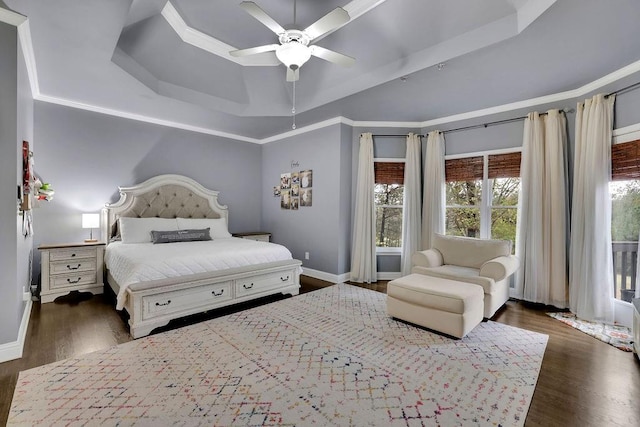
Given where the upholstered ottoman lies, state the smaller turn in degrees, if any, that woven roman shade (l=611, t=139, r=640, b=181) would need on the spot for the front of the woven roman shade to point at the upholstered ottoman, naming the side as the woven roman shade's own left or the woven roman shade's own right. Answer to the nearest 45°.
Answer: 0° — it already faces it

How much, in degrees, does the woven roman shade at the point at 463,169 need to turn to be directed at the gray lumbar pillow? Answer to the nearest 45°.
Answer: approximately 45° to its right

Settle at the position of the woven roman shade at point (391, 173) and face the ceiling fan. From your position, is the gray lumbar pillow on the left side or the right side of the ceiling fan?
right

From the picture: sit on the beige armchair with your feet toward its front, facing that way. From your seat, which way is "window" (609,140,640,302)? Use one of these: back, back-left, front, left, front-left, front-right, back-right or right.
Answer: back-left

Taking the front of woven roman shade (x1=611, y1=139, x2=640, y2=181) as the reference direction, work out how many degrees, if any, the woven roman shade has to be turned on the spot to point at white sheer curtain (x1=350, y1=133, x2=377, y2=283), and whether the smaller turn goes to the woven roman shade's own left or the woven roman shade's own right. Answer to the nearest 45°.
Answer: approximately 45° to the woven roman shade's own right

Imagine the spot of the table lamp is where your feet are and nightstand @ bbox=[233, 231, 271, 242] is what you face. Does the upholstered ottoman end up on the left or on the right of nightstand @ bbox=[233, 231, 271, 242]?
right

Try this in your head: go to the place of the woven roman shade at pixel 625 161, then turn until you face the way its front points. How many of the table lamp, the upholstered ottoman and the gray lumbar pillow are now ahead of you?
3

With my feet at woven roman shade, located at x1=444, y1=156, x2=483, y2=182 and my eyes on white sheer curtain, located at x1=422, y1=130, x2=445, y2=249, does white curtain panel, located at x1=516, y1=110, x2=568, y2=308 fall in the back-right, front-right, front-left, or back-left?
back-left

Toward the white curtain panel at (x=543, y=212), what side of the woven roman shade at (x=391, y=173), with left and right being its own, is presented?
left

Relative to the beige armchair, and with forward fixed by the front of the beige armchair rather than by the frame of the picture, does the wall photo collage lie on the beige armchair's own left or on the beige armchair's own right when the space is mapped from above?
on the beige armchair's own right

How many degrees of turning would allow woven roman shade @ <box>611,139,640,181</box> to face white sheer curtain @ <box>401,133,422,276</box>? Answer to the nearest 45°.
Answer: approximately 45° to its right
